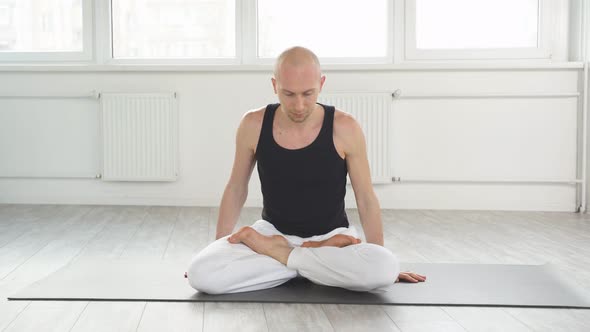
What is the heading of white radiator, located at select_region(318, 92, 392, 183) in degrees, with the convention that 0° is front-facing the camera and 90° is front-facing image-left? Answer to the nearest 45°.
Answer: approximately 0°

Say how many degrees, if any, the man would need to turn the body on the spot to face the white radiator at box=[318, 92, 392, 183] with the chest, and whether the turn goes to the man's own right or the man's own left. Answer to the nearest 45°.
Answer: approximately 180°

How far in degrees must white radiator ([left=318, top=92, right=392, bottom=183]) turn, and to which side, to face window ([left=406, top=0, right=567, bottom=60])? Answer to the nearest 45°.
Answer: approximately 135° to its left

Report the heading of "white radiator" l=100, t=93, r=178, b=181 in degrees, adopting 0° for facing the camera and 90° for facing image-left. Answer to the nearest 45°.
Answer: approximately 0°

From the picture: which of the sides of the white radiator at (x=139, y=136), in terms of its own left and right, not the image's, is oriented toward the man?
front

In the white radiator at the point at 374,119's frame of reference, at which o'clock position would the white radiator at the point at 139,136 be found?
the white radiator at the point at 139,136 is roughly at 3 o'clock from the white radiator at the point at 374,119.

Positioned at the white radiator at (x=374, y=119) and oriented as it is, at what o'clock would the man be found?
The man is roughly at 12 o'clock from the white radiator.

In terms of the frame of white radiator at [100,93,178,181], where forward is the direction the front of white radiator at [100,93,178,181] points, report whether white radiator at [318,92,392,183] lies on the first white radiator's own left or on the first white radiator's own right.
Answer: on the first white radiator's own left

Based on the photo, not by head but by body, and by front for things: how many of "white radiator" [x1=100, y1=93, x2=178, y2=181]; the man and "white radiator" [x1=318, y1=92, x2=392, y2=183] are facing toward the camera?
3

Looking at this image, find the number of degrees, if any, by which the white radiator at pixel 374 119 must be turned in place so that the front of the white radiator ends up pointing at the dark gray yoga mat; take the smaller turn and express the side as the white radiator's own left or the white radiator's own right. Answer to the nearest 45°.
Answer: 0° — it already faces it

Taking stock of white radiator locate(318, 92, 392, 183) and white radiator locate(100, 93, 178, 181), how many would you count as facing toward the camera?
2

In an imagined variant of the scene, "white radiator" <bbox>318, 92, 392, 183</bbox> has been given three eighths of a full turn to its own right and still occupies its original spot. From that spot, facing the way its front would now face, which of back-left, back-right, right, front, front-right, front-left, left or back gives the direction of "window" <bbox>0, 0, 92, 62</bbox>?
front-left
